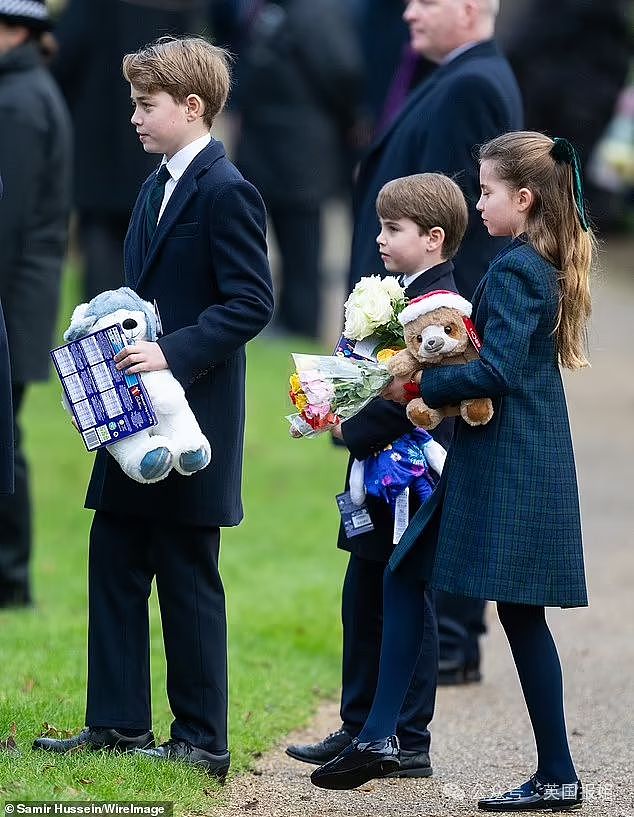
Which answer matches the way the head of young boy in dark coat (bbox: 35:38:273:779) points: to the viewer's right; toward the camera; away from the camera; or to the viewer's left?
to the viewer's left

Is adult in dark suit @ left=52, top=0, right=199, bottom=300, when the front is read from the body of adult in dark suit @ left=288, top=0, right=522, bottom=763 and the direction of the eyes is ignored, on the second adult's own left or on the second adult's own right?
on the second adult's own right

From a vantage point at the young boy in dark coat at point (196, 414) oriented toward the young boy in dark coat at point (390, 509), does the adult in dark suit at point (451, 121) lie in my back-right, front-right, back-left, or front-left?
front-left

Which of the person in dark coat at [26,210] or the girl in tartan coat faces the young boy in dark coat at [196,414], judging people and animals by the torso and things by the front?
the girl in tartan coat

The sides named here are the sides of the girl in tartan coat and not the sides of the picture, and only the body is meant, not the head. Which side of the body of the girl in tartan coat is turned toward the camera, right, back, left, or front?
left

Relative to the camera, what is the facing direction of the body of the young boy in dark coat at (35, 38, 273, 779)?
to the viewer's left

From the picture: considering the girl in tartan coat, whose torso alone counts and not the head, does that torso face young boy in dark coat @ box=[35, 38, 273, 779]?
yes

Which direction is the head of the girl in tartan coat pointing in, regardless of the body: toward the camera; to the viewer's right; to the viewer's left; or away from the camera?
to the viewer's left

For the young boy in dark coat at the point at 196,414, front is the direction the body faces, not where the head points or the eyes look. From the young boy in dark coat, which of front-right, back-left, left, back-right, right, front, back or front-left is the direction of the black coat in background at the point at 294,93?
right

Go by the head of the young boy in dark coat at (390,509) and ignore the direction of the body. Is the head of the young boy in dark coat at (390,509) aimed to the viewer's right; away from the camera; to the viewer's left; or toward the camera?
to the viewer's left

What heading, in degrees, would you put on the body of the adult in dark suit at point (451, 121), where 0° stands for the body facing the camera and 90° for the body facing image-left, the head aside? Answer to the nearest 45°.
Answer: approximately 90°
